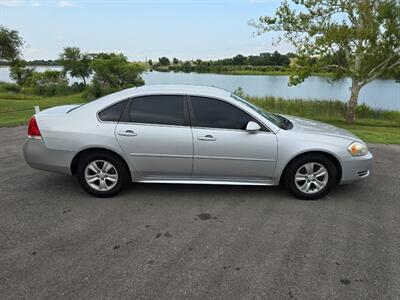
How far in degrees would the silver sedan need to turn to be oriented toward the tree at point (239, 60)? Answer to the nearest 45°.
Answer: approximately 90° to its left

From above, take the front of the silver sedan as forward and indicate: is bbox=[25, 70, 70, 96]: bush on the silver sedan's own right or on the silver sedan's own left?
on the silver sedan's own left

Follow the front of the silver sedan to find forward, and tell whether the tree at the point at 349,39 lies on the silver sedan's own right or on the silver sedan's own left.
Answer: on the silver sedan's own left

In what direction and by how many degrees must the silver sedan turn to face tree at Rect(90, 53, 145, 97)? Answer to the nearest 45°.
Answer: approximately 90° to its left

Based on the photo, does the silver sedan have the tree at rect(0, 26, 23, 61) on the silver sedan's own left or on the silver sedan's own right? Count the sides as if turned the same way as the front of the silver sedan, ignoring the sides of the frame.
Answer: on the silver sedan's own left

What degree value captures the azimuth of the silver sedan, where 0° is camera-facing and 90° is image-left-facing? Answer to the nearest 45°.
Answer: approximately 270°

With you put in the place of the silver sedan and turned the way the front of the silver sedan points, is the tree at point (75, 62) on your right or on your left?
on your left
